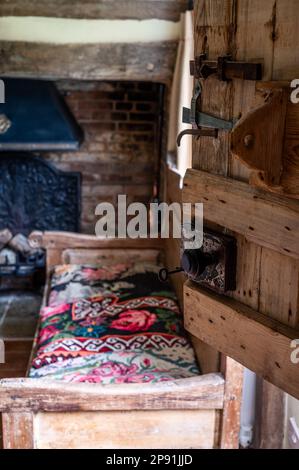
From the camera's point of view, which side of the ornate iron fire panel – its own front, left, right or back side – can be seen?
front

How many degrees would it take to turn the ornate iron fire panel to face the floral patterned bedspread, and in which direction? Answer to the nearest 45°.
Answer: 0° — it already faces it

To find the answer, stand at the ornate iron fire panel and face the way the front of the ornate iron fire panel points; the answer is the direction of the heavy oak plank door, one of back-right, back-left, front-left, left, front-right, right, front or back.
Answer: front
